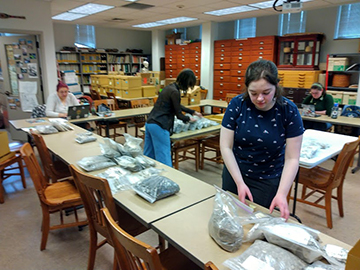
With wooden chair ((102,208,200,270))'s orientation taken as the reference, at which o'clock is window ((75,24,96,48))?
The window is roughly at 10 o'clock from the wooden chair.

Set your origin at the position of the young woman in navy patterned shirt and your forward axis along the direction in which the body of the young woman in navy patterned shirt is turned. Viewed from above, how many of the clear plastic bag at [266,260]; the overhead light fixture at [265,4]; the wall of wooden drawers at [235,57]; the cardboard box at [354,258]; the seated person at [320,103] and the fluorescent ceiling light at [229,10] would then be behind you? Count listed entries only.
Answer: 4

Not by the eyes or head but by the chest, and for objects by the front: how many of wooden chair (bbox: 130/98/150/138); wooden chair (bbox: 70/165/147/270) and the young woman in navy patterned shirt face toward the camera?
2

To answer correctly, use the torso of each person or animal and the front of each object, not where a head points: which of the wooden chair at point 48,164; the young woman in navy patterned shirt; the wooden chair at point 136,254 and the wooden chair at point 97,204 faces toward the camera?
the young woman in navy patterned shirt

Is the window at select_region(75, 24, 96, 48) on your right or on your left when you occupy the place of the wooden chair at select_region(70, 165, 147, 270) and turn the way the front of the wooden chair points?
on your left

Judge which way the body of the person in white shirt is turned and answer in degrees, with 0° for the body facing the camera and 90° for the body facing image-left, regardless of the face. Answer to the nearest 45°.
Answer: approximately 315°

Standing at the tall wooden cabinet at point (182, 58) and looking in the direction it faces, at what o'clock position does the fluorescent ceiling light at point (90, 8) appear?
The fluorescent ceiling light is roughly at 1 o'clock from the tall wooden cabinet.

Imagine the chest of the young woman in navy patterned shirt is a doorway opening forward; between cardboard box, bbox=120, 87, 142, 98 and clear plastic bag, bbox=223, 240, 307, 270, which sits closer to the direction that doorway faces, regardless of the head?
the clear plastic bag

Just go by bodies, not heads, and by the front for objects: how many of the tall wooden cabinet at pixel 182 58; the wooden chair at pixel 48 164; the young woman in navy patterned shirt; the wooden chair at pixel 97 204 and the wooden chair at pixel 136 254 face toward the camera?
2

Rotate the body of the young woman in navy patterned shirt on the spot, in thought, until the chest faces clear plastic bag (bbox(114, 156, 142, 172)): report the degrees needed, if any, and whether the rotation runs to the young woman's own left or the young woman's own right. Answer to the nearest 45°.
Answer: approximately 90° to the young woman's own right
